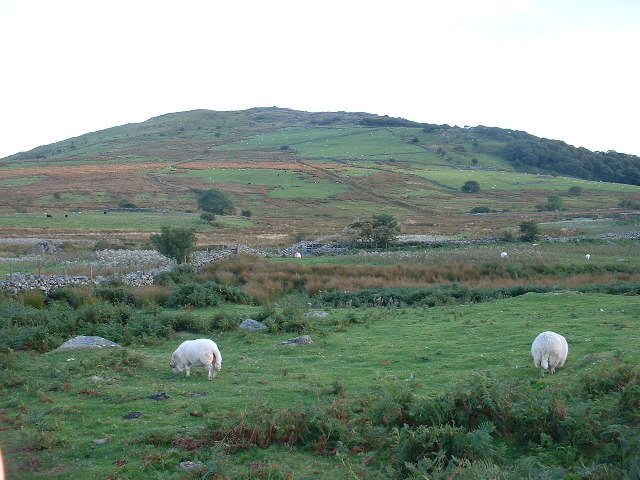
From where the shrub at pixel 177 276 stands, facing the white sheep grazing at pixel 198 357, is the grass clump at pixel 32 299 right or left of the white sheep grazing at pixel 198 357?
right

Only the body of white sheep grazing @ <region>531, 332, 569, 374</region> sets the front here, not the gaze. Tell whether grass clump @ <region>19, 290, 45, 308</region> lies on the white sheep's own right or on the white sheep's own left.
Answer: on the white sheep's own left

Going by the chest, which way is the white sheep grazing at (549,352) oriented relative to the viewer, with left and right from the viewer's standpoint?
facing away from the viewer

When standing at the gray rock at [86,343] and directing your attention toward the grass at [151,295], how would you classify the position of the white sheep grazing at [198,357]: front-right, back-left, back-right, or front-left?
back-right

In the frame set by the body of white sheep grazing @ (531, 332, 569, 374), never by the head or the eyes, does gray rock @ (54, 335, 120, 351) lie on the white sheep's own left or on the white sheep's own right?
on the white sheep's own left

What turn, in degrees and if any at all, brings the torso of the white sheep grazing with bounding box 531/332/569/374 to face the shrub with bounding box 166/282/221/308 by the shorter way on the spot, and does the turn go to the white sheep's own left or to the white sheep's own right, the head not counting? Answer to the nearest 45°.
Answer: approximately 45° to the white sheep's own left

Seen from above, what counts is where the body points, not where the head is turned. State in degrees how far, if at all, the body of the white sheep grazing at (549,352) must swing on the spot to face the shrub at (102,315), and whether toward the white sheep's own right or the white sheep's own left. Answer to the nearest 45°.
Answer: approximately 90° to the white sheep's own left
